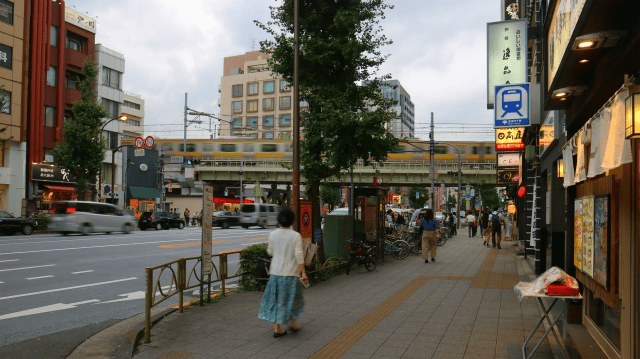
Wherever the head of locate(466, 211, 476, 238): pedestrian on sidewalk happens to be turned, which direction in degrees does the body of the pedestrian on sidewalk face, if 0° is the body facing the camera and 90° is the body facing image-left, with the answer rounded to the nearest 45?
approximately 180°

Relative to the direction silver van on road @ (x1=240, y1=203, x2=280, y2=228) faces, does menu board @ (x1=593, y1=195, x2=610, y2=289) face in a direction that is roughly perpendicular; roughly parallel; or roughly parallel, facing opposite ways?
roughly perpendicular

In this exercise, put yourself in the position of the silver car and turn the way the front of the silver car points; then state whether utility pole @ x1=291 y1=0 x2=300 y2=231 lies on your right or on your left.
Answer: on your right

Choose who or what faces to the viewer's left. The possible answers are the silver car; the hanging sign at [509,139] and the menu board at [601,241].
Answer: the menu board

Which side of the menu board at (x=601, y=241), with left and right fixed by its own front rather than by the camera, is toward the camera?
left

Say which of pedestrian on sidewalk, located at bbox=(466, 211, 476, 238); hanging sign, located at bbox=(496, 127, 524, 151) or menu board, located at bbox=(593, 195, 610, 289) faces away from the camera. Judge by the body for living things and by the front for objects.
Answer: the pedestrian on sidewalk

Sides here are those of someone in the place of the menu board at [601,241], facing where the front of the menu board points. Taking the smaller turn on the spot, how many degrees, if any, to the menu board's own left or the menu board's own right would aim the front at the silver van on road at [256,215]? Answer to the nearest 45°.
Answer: approximately 45° to the menu board's own right
